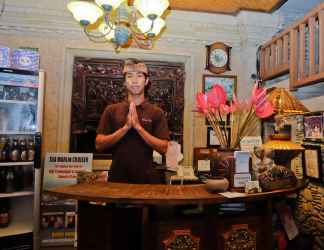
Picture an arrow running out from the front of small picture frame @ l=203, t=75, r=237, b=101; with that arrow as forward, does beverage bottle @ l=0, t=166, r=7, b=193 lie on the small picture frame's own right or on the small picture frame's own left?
on the small picture frame's own right

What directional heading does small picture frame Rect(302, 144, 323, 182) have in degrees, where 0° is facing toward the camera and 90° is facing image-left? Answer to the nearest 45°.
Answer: approximately 45°

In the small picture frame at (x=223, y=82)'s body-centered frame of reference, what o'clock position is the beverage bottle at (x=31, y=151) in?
The beverage bottle is roughly at 2 o'clock from the small picture frame.

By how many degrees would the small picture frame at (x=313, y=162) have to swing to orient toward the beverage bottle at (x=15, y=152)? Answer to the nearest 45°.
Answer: approximately 45° to its right

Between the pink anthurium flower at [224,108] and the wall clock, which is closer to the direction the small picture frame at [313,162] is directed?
the pink anthurium flower

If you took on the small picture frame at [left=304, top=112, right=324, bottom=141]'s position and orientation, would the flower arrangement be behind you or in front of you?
in front

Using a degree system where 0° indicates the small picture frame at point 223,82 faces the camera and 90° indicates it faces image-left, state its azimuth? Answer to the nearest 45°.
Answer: approximately 0°
